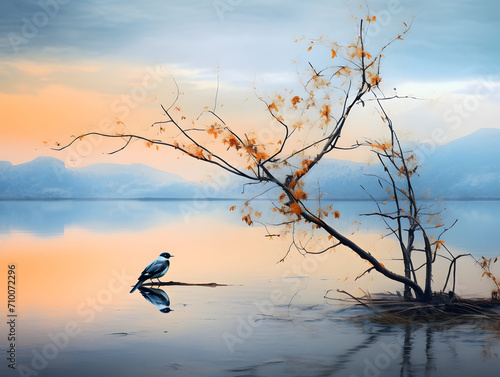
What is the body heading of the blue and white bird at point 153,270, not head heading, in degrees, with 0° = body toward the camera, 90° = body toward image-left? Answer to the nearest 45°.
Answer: approximately 270°
